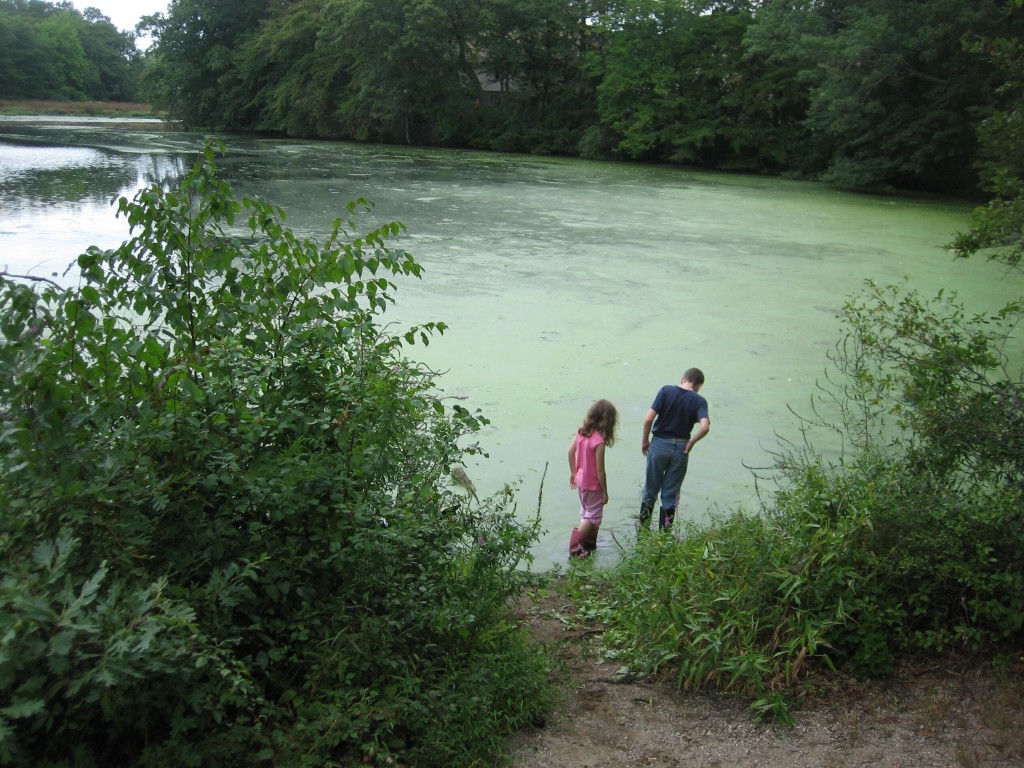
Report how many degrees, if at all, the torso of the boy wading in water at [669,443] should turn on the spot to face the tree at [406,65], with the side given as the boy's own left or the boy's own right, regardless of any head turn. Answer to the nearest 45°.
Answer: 0° — they already face it

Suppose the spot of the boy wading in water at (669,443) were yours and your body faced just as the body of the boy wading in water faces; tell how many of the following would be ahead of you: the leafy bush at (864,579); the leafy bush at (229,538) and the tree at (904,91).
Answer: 1

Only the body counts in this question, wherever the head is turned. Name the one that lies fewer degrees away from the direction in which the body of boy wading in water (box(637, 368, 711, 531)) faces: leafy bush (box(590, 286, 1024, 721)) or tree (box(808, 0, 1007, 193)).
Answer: the tree

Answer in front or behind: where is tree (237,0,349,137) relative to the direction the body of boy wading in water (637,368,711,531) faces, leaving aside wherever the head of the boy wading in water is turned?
in front

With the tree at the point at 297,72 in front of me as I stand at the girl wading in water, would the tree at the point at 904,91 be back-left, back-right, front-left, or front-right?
front-right

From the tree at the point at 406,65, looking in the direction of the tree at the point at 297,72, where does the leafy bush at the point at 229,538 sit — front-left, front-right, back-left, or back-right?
back-left

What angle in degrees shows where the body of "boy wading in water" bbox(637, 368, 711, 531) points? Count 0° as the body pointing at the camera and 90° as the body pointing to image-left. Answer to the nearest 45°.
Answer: approximately 180°

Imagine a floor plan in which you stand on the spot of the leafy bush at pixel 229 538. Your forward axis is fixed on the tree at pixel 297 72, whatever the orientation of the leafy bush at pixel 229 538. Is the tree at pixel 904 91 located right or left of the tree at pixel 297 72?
right

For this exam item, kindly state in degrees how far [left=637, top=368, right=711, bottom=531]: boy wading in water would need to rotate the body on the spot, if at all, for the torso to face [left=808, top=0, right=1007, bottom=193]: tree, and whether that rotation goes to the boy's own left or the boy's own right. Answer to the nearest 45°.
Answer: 0° — they already face it

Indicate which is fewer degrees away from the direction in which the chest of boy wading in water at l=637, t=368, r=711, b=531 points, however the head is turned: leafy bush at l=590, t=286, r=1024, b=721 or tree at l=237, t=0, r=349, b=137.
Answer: the tree

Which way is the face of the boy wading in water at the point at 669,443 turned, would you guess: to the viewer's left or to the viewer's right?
to the viewer's right

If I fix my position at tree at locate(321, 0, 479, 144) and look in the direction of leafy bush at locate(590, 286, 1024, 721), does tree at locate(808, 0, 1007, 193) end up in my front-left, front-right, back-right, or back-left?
front-left
